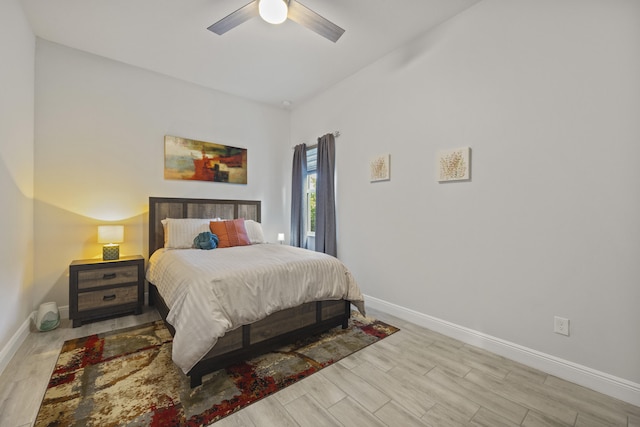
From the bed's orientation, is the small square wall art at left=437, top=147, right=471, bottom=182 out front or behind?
out front

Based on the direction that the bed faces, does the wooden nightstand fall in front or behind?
behind

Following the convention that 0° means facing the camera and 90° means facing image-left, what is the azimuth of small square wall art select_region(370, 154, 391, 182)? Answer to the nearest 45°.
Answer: approximately 45°

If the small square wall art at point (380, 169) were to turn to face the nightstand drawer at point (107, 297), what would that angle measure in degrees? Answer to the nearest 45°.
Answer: approximately 45° to its right

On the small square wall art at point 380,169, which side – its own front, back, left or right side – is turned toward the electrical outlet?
left

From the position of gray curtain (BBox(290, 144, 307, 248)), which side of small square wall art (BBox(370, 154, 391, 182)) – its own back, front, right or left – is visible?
right

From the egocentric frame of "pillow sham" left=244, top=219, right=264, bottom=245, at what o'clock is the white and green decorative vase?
The white and green decorative vase is roughly at 4 o'clock from the pillow sham.

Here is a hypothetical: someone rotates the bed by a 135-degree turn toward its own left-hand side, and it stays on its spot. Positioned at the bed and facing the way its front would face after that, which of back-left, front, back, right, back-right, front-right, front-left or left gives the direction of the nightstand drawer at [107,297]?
front-left

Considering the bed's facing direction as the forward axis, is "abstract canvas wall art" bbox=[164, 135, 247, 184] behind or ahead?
behind

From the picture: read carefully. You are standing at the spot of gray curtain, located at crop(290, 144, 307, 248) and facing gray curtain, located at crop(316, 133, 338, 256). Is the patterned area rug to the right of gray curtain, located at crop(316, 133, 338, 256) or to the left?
right

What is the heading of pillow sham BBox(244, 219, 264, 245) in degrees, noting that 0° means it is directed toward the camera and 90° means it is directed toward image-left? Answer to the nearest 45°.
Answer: approximately 315°

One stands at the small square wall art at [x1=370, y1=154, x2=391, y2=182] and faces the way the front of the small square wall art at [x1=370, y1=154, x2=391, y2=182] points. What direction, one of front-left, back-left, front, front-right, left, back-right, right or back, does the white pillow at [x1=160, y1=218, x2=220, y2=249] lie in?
front-right
